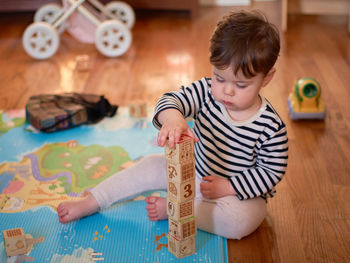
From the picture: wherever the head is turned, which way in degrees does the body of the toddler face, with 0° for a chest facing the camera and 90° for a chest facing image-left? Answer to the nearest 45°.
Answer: approximately 45°
